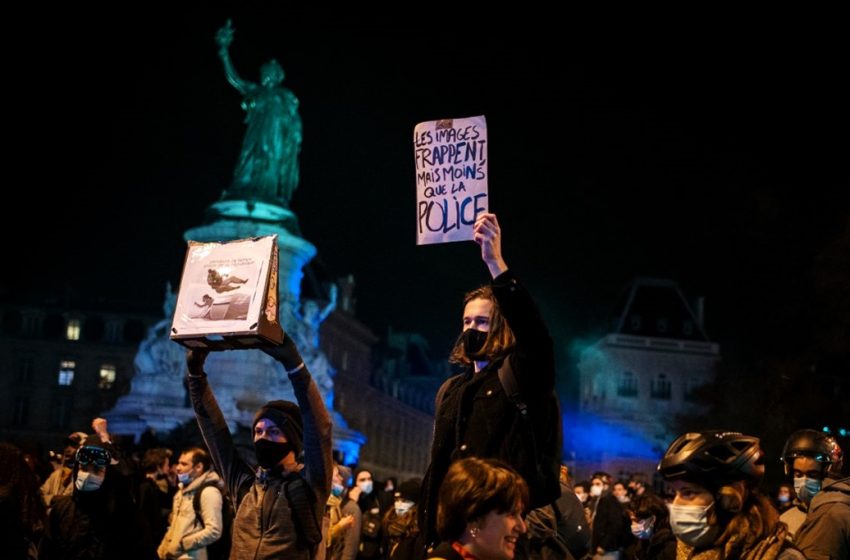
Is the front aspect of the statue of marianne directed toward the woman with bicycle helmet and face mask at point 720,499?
yes

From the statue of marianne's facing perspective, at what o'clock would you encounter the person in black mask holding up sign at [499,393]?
The person in black mask holding up sign is roughly at 12 o'clock from the statue of marianne.

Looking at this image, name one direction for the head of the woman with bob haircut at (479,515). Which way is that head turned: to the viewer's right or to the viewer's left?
to the viewer's right

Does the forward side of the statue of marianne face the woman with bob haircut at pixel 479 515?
yes

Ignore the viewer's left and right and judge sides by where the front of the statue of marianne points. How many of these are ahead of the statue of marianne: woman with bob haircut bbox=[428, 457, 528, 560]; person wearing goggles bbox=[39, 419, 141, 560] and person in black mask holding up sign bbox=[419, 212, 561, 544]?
3

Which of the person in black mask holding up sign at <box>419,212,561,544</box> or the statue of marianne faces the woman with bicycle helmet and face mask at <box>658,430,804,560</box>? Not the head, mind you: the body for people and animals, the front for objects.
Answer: the statue of marianne

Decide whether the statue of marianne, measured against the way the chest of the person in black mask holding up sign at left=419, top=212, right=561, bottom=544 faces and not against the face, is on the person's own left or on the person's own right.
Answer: on the person's own right

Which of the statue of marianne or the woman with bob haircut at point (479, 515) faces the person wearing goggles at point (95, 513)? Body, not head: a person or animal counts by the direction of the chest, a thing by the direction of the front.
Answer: the statue of marianne

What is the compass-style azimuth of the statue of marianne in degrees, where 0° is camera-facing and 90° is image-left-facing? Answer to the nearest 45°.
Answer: approximately 0°
